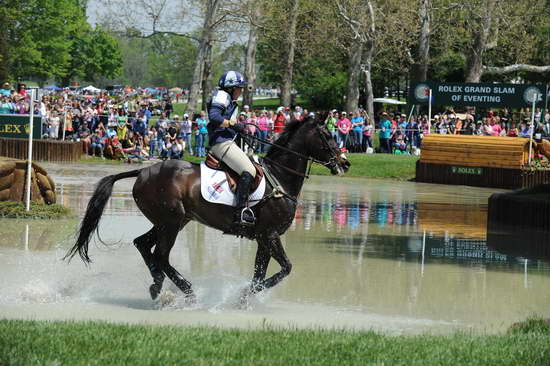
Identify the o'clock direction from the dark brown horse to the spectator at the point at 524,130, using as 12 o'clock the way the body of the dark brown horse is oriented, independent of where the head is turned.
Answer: The spectator is roughly at 10 o'clock from the dark brown horse.

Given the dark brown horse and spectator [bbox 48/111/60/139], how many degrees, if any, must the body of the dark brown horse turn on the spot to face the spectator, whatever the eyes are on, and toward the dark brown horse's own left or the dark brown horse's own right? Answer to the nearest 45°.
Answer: approximately 90° to the dark brown horse's own left

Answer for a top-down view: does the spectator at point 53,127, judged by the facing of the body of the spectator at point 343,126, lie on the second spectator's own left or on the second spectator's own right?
on the second spectator's own right

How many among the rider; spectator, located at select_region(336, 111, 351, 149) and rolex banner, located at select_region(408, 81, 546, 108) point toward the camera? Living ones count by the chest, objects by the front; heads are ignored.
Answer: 2

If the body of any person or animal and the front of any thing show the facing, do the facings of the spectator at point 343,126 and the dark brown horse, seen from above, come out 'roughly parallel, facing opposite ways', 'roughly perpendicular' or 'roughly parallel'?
roughly perpendicular

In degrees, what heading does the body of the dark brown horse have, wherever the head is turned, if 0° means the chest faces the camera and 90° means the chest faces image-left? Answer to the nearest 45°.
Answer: approximately 270°

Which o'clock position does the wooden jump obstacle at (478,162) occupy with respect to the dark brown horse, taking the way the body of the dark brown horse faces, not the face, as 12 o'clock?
The wooden jump obstacle is roughly at 10 o'clock from the dark brown horse.

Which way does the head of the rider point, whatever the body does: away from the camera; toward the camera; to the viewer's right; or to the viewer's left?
to the viewer's right

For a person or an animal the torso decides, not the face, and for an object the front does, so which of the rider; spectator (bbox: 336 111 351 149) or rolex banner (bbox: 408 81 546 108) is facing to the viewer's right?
the rider

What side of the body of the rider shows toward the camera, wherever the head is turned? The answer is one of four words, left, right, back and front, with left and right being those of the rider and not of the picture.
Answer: right

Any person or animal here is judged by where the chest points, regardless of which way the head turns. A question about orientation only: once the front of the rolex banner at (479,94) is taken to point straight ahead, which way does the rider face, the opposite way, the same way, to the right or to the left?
to the left
